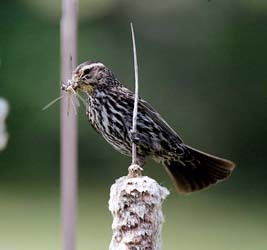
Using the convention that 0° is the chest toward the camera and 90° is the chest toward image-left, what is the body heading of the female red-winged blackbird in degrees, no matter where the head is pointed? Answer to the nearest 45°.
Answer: approximately 90°
